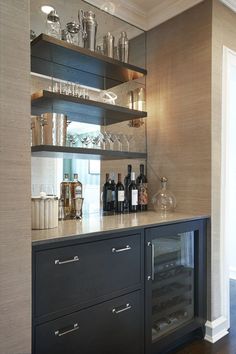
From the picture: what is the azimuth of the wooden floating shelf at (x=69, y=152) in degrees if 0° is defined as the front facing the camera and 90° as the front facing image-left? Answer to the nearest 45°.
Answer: approximately 315°

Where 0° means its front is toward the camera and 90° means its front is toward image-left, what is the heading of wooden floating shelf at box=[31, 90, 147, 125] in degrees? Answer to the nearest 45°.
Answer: approximately 315°

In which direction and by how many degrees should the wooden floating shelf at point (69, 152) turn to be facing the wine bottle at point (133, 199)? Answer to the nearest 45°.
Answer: approximately 90° to its left
